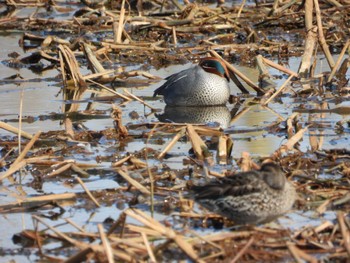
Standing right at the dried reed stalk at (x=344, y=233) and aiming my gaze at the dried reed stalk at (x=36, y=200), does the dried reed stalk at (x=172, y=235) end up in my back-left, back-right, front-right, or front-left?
front-left

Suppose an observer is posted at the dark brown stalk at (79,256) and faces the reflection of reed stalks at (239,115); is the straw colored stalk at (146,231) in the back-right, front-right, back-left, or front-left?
front-right

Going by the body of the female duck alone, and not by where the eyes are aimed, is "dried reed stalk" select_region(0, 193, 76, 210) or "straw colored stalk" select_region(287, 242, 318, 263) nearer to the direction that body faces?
the straw colored stalk

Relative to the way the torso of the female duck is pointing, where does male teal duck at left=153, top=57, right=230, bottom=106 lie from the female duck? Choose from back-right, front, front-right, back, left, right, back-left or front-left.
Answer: left

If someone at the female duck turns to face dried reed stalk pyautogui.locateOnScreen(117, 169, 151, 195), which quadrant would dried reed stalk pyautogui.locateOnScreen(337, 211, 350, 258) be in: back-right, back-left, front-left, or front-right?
back-left

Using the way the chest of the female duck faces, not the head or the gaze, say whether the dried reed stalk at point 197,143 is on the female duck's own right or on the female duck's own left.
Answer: on the female duck's own left

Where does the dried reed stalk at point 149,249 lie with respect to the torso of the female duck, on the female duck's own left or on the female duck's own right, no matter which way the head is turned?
on the female duck's own right

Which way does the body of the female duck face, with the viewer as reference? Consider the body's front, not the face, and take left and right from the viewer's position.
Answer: facing to the right of the viewer

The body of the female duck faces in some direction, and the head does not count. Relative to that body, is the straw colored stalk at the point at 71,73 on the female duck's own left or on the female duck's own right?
on the female duck's own left

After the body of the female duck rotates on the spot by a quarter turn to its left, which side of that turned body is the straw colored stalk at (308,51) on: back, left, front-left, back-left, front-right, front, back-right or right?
front

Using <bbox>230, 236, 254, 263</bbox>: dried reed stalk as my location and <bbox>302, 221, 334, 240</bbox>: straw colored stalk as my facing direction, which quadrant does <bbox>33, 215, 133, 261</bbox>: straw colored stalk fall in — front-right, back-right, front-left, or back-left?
back-left

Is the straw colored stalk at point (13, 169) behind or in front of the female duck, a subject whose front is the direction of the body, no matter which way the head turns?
behind

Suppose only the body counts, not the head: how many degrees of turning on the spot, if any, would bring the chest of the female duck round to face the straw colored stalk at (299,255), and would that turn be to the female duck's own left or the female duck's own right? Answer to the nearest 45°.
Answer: approximately 90° to the female duck's own right

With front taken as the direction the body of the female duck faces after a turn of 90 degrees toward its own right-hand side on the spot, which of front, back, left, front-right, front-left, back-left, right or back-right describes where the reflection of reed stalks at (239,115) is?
back
